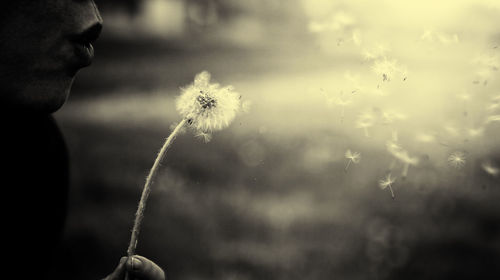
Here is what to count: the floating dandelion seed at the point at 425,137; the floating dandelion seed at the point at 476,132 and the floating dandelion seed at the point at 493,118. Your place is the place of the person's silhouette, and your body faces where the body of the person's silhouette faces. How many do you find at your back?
0

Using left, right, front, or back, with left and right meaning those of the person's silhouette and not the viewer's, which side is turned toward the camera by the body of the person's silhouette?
right

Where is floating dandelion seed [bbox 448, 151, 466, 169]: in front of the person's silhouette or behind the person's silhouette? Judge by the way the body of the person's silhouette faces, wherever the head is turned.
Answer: in front

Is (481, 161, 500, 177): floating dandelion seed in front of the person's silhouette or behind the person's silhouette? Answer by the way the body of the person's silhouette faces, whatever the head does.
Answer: in front

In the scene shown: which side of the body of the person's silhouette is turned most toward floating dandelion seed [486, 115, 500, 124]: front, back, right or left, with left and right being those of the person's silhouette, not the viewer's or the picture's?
front
